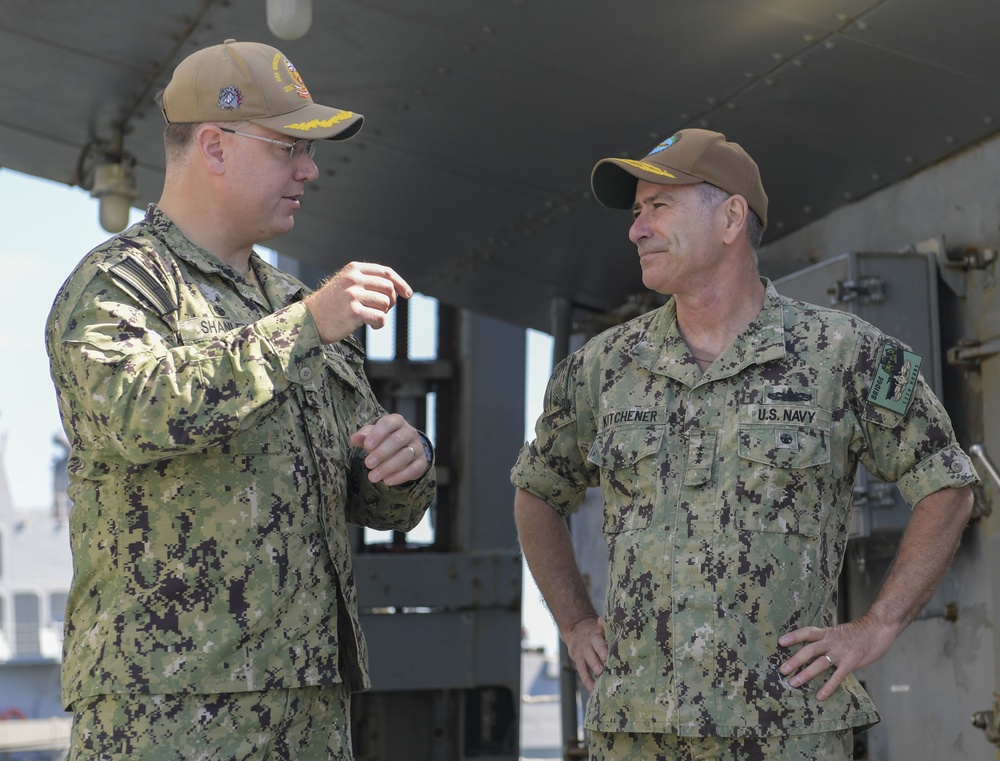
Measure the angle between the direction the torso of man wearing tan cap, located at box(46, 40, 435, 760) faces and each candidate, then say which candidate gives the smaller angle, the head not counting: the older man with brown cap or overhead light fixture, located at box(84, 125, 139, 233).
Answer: the older man with brown cap

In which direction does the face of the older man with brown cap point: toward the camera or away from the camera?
toward the camera

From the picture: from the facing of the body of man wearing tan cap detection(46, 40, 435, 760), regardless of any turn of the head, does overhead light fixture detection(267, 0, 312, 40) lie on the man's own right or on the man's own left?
on the man's own left

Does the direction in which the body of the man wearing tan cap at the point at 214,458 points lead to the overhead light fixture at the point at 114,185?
no

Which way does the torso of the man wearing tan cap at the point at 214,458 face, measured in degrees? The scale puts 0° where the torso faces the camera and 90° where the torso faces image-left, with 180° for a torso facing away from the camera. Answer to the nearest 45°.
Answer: approximately 315°

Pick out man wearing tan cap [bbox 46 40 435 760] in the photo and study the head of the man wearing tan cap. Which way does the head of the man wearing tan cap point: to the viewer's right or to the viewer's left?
to the viewer's right
